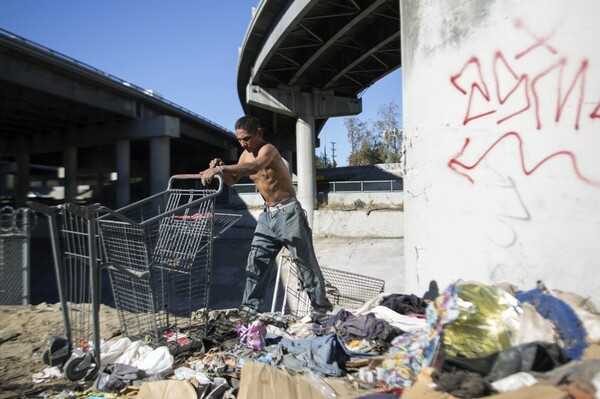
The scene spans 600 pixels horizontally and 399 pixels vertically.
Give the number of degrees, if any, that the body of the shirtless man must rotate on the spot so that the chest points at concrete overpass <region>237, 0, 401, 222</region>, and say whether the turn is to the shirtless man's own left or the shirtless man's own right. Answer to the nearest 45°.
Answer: approximately 135° to the shirtless man's own right

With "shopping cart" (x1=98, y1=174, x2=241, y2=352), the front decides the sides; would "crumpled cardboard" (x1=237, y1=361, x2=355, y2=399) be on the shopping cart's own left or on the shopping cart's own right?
on the shopping cart's own left

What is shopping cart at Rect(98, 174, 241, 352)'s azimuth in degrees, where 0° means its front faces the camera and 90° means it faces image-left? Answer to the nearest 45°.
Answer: approximately 45°

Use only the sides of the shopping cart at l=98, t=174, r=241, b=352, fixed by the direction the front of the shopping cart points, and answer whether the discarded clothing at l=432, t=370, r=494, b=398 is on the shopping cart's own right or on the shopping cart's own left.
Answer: on the shopping cart's own left

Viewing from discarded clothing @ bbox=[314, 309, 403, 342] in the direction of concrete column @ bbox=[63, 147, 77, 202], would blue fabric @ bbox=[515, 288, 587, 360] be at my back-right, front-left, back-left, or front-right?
back-right

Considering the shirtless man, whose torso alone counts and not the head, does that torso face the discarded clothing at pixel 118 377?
yes

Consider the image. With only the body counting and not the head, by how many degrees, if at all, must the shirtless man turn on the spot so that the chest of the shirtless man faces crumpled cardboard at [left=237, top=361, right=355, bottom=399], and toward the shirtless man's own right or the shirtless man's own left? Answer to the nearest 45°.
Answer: approximately 45° to the shirtless man's own left

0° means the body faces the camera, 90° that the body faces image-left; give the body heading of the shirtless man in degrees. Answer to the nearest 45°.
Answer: approximately 45°

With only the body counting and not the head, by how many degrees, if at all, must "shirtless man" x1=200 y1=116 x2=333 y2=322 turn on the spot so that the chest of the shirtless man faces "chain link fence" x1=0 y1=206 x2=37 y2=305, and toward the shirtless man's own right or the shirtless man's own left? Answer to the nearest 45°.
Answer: approximately 90° to the shirtless man's own right
